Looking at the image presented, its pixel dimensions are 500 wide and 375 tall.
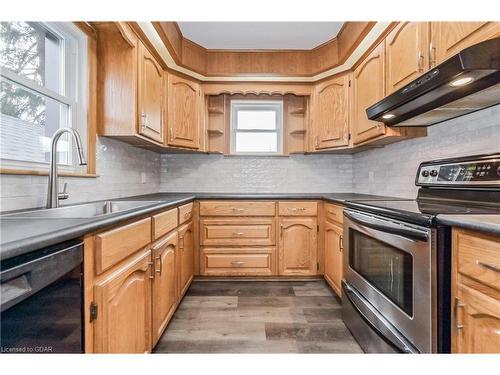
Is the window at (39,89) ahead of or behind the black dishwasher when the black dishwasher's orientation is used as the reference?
behind

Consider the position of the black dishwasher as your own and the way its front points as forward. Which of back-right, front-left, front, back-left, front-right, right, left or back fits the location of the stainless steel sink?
back-left

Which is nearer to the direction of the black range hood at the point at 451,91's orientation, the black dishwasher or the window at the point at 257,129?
the black dishwasher

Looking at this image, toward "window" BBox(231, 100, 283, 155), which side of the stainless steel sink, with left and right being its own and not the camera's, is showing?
left

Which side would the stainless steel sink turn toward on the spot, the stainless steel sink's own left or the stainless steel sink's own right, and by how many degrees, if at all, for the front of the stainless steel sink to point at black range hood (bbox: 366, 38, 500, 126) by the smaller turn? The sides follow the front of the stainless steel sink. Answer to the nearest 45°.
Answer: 0° — it already faces it

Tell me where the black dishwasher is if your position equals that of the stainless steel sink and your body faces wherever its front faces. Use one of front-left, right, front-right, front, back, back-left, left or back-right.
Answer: front-right

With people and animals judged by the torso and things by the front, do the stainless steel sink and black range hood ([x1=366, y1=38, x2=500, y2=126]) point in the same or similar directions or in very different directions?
very different directions

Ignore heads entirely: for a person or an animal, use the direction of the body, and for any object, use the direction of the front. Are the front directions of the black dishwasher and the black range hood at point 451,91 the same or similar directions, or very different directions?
very different directions

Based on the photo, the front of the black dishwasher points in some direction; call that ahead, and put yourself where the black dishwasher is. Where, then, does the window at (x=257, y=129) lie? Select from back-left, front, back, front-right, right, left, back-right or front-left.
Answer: left

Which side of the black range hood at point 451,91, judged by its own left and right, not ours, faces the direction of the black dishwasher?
front

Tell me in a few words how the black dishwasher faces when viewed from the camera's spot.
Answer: facing the viewer and to the right of the viewer

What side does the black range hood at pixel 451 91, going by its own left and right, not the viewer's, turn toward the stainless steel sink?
front

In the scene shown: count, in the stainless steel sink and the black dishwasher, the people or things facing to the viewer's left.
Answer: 0
